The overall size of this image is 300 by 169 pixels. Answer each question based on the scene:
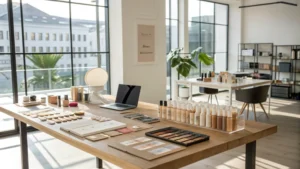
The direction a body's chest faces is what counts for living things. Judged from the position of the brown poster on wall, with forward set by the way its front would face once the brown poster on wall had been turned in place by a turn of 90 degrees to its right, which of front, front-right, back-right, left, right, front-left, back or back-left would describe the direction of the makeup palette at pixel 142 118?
left

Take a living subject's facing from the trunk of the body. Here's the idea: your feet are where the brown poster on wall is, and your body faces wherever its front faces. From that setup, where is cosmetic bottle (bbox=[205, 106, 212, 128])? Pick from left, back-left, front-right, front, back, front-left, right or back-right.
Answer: front

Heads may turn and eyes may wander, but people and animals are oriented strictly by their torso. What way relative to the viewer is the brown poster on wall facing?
toward the camera

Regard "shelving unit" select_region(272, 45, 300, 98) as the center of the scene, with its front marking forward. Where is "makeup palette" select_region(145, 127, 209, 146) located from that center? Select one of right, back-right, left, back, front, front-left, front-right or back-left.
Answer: front

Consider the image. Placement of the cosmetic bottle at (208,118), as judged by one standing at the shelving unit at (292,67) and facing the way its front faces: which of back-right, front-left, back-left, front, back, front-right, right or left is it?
front

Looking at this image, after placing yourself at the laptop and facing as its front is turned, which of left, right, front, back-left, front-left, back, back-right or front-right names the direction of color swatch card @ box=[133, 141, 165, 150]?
front-left

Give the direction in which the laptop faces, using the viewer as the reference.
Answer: facing the viewer and to the left of the viewer

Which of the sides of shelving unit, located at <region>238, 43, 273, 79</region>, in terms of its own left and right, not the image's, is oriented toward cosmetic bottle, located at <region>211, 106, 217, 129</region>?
front

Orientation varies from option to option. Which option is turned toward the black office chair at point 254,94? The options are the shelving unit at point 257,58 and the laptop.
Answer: the shelving unit

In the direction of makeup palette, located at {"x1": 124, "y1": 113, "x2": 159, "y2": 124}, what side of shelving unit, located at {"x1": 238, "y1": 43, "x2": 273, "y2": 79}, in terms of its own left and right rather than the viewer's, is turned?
front

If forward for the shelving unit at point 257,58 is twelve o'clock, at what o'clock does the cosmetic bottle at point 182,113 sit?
The cosmetic bottle is roughly at 12 o'clock from the shelving unit.

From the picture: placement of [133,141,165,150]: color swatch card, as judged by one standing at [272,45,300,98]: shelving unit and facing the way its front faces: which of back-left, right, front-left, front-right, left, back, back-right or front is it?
front

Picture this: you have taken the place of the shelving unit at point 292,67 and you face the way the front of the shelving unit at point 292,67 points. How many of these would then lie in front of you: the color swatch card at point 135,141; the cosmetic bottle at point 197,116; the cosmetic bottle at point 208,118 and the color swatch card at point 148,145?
4

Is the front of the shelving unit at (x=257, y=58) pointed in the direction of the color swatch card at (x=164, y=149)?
yes

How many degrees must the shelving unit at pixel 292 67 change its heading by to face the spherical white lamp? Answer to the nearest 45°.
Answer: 0° — it already faces it

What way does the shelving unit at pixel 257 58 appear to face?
toward the camera
